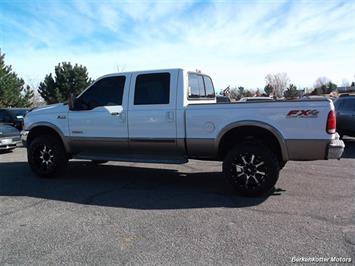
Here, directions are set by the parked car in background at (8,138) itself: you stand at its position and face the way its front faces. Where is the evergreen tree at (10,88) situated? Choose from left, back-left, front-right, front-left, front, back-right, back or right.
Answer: back-left

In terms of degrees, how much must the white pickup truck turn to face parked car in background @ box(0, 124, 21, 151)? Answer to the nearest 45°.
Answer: approximately 45° to its right

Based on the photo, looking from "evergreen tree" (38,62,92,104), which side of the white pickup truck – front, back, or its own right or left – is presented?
right

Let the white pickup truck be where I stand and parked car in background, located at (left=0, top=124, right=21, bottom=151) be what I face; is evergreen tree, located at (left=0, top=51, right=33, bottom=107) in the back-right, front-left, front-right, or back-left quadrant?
front-right

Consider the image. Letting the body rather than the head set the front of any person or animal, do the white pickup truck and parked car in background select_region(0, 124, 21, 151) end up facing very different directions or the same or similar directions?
very different directions

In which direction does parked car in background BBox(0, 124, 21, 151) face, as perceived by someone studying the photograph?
facing the viewer and to the right of the viewer

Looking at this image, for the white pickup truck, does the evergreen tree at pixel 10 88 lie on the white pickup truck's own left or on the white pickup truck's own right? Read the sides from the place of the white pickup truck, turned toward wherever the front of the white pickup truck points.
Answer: on the white pickup truck's own right

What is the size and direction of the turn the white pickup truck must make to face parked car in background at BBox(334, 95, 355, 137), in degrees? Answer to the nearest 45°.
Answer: approximately 135° to its right

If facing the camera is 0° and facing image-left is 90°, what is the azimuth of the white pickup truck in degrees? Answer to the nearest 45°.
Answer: approximately 90°

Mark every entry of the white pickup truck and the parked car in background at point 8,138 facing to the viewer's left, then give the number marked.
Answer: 1
